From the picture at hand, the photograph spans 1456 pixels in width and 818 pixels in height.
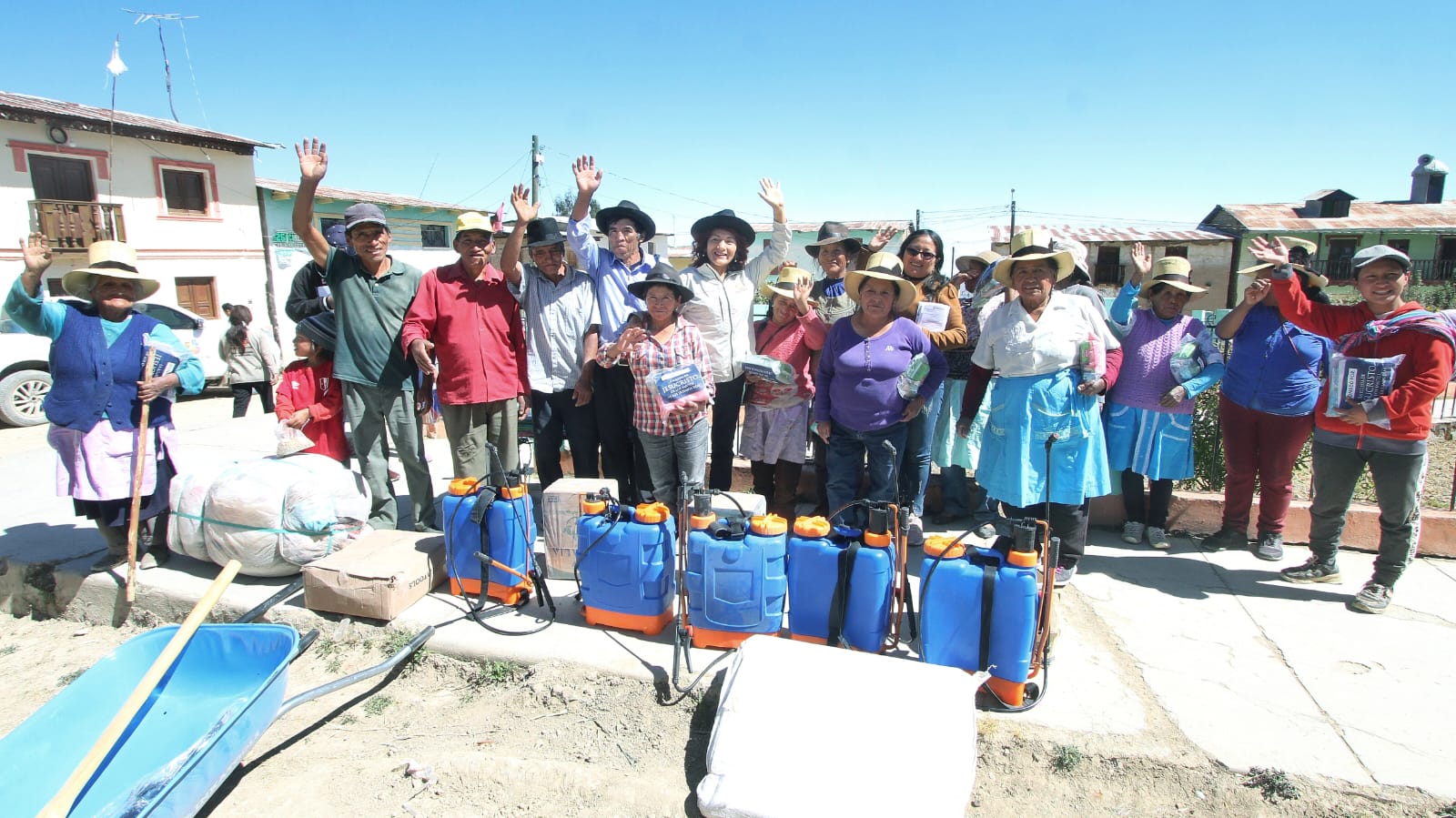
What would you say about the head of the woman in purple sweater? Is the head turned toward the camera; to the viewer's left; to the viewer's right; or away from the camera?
toward the camera

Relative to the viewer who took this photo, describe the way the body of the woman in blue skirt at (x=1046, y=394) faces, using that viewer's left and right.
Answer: facing the viewer

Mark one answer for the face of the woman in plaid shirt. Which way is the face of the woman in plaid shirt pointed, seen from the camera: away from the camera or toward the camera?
toward the camera

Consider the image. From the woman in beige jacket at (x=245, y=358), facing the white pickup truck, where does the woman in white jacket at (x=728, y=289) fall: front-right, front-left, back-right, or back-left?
back-left

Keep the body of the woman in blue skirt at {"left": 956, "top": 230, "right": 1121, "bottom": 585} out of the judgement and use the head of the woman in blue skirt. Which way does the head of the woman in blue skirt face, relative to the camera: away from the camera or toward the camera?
toward the camera

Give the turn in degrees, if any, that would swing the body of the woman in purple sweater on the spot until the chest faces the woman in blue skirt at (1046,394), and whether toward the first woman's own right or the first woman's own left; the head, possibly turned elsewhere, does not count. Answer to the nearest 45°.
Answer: approximately 90° to the first woman's own left

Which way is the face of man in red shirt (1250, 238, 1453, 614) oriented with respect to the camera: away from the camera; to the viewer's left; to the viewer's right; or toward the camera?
toward the camera

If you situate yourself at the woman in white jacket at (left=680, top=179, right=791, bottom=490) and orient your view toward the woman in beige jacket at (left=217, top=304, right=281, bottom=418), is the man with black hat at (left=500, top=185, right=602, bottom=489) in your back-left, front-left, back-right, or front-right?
front-left

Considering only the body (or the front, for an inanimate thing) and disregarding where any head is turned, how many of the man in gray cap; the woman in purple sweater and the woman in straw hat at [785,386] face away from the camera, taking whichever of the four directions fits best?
0

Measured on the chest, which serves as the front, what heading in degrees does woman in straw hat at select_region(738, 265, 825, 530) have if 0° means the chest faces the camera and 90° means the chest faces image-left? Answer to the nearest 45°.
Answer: approximately 0°

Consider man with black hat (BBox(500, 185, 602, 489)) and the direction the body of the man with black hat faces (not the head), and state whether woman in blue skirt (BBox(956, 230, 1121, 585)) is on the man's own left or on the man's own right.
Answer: on the man's own left

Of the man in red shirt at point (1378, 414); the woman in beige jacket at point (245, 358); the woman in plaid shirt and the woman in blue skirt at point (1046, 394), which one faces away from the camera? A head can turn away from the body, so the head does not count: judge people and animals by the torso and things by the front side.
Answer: the woman in beige jacket

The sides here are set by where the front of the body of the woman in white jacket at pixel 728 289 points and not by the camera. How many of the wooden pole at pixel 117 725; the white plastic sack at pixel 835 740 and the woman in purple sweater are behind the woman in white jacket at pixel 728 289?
0

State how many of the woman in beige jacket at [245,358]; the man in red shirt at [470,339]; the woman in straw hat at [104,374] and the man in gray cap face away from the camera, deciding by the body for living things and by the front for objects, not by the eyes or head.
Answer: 1

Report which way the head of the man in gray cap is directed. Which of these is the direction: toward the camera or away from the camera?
toward the camera

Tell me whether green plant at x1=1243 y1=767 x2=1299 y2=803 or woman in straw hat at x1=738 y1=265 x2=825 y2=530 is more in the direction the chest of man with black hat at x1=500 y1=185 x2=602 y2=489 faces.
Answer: the green plant

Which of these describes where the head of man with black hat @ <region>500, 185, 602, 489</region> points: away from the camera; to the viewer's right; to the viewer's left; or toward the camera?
toward the camera

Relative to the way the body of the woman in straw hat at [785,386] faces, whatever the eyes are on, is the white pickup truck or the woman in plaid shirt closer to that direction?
the woman in plaid shirt

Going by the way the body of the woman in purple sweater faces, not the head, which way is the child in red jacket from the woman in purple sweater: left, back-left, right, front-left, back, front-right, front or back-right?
right

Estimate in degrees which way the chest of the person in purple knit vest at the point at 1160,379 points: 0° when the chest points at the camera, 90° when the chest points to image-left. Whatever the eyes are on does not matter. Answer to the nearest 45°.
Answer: approximately 0°

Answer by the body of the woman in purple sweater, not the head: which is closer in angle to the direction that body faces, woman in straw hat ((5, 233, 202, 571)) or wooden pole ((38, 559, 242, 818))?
the wooden pole

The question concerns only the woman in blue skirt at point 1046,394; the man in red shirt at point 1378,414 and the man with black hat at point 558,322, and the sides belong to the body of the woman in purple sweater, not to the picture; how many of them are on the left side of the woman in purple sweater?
2
